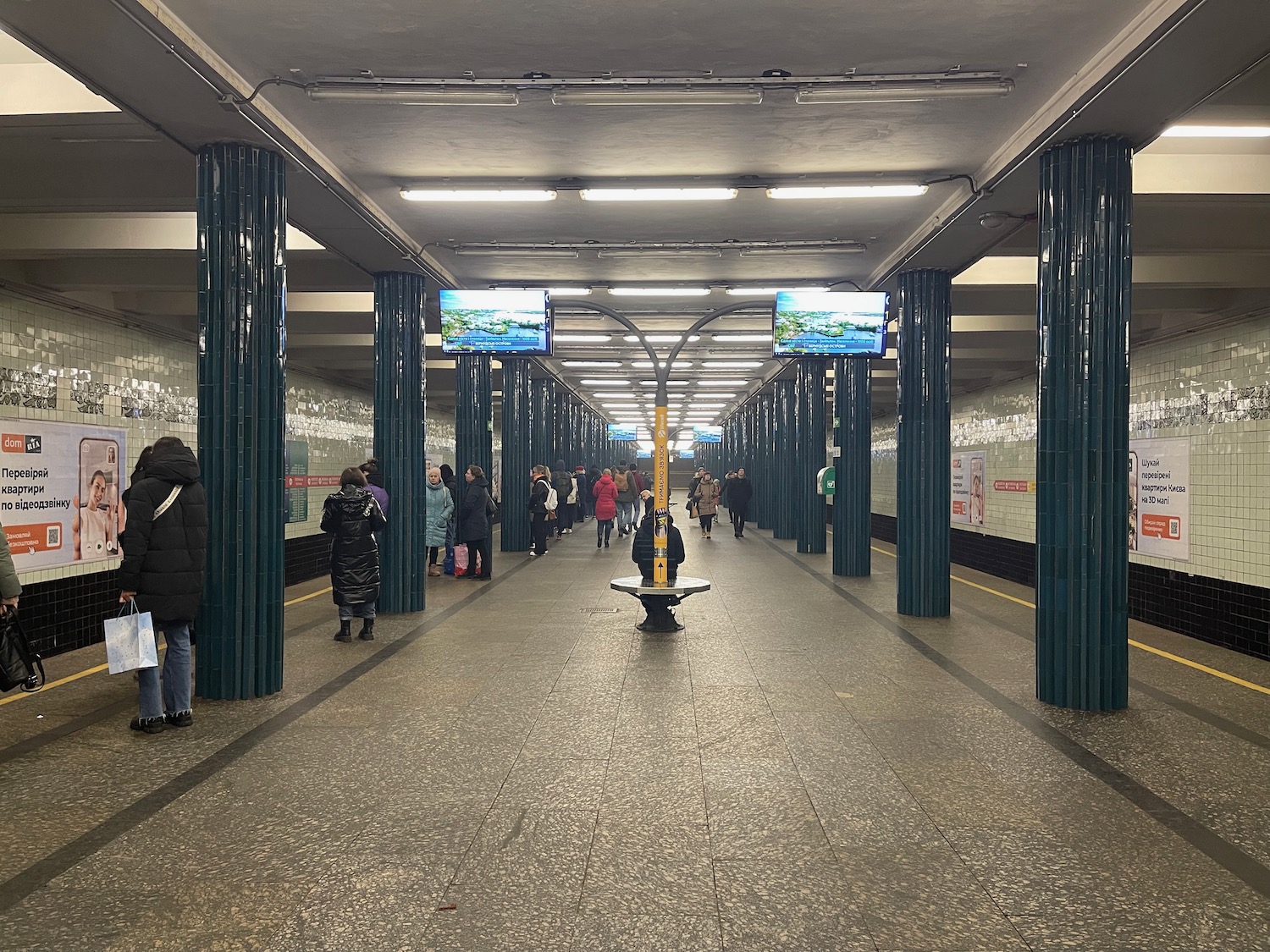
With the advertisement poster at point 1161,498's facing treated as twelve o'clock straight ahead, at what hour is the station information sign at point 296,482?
the station information sign at point 296,482 is roughly at 1 o'clock from the advertisement poster at point 1161,498.

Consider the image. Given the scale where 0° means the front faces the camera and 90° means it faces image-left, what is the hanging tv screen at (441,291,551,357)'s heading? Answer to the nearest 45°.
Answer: approximately 0°

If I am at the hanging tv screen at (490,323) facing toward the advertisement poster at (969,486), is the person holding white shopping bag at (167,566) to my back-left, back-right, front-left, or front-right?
back-right

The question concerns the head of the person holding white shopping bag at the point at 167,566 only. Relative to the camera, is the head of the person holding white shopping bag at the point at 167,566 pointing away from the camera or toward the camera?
away from the camera

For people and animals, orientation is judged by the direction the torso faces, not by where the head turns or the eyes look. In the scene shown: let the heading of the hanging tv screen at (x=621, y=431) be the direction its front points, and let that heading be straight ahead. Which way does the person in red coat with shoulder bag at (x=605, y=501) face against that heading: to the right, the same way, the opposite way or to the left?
the opposite way

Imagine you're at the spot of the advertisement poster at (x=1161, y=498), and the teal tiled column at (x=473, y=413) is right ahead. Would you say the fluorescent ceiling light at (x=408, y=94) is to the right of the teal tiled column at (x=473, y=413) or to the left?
left

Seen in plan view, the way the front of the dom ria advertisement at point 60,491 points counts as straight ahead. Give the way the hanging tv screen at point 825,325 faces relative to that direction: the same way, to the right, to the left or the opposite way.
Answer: to the right

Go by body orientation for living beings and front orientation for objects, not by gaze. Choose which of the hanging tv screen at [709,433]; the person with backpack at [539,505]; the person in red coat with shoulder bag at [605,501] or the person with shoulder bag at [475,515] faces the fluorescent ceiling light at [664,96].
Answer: the hanging tv screen

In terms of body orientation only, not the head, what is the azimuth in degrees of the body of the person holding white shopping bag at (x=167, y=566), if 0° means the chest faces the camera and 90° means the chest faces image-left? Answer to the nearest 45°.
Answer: approximately 135°
